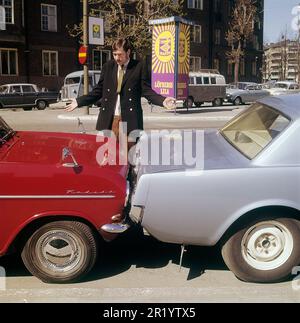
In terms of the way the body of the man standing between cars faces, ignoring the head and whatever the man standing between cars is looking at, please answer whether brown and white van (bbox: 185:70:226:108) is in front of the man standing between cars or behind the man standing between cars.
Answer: behind

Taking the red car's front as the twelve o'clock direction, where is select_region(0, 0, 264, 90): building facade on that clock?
The building facade is roughly at 9 o'clock from the red car.

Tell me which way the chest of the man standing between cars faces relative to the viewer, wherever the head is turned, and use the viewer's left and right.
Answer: facing the viewer

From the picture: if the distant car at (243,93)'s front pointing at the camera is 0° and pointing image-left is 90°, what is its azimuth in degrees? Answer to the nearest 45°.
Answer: approximately 45°

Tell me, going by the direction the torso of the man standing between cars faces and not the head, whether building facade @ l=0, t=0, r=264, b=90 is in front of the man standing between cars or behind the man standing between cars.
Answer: behind

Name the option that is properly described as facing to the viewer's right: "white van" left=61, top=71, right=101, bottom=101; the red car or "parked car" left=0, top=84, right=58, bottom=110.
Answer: the red car

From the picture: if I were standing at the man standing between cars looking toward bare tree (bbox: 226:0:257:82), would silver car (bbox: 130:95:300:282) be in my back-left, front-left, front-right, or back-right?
back-right

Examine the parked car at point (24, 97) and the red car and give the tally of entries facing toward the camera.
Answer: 0

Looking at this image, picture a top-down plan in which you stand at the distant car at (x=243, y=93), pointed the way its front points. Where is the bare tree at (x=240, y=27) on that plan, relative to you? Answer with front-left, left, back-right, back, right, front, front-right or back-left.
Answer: back-right

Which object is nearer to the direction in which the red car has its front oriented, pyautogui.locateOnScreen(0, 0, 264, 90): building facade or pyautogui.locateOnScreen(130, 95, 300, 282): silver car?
the silver car

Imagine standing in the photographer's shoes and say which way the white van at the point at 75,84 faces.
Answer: facing the viewer and to the left of the viewer

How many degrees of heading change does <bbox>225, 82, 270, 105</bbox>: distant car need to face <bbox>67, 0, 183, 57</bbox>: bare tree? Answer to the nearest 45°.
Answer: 0° — it already faces it

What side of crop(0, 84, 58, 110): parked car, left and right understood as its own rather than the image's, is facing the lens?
left

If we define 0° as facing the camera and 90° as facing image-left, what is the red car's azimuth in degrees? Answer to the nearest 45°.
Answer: approximately 270°

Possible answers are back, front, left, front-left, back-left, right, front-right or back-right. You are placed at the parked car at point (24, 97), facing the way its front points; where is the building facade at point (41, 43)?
right

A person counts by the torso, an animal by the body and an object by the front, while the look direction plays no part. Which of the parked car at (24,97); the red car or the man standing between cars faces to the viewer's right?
the red car
